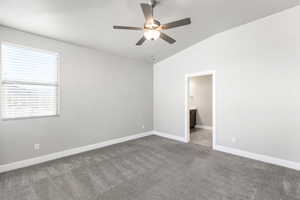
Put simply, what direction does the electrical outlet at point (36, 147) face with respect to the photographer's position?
facing the viewer
